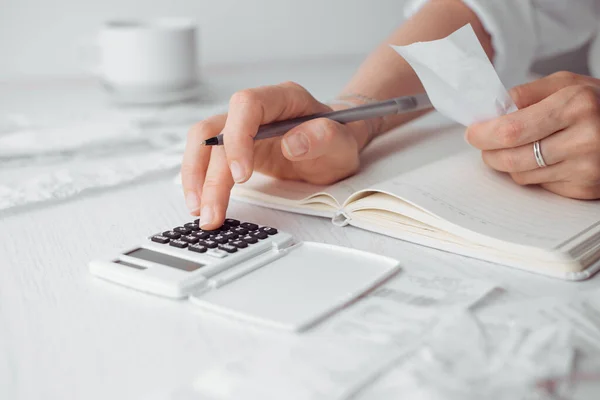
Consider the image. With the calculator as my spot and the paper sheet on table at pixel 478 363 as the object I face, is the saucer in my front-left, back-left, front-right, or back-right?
back-left

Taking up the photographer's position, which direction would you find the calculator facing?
facing away from the viewer and to the right of the viewer

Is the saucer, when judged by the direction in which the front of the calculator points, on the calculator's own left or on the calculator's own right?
on the calculator's own left
